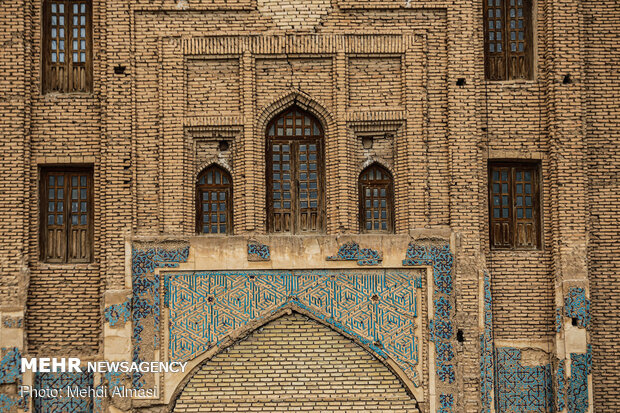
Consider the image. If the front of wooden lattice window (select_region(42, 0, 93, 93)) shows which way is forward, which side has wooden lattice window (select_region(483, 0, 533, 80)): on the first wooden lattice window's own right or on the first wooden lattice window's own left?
on the first wooden lattice window's own left

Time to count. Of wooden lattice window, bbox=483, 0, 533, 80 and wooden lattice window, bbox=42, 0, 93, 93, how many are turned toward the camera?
2

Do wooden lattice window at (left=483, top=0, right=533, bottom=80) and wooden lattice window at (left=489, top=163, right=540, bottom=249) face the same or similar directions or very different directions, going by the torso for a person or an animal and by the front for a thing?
same or similar directions

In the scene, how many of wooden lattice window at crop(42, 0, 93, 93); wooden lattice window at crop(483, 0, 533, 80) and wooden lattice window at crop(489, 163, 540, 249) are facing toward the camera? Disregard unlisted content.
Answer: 3

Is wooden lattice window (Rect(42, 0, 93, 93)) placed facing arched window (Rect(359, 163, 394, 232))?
no

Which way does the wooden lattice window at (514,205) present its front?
toward the camera

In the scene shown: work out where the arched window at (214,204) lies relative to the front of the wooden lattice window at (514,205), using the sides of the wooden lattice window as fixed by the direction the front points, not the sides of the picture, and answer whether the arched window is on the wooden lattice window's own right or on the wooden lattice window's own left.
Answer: on the wooden lattice window's own right

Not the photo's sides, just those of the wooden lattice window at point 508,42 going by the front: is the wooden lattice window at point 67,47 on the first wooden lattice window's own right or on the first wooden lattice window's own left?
on the first wooden lattice window's own right

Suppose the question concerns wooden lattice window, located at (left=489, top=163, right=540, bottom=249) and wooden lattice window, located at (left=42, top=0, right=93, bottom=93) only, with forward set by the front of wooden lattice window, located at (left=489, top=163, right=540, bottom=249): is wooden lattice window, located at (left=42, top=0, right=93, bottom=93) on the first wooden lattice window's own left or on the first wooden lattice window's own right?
on the first wooden lattice window's own right

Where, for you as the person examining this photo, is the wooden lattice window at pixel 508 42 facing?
facing the viewer

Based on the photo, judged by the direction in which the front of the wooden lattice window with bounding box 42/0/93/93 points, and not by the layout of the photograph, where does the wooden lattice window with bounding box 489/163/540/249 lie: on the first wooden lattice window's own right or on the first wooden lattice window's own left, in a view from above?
on the first wooden lattice window's own left

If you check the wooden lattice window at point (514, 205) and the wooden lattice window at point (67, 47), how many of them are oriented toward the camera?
2
